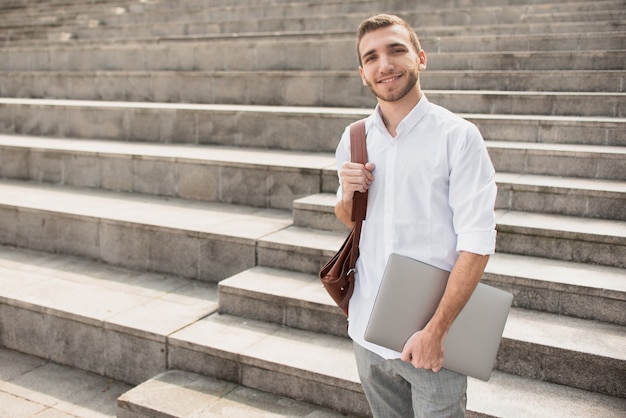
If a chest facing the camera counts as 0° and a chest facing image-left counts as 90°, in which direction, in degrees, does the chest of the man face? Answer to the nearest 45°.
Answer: approximately 45°
